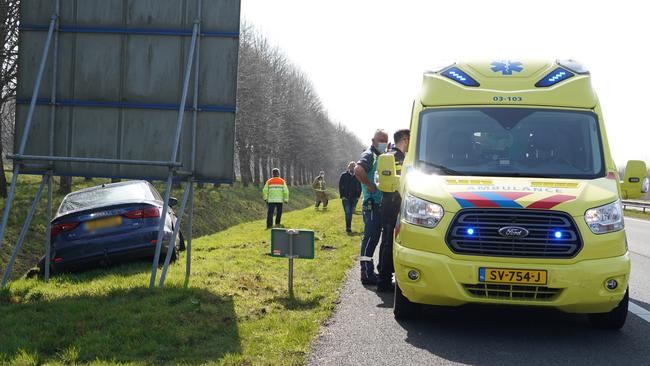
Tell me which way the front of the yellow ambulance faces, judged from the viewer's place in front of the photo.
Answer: facing the viewer

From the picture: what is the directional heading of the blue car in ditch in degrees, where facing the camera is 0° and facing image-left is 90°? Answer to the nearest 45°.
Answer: approximately 180°

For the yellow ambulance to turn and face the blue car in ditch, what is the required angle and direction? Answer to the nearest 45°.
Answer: approximately 90° to its right

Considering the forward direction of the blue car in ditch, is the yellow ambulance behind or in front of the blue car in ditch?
behind

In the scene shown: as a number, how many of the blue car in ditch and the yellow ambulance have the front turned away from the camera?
1

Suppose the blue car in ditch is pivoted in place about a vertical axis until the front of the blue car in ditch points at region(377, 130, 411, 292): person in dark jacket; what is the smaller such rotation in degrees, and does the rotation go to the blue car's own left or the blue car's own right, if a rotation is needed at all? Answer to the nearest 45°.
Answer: approximately 135° to the blue car's own right

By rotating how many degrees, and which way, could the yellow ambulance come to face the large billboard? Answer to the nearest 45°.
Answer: approximately 90° to its right

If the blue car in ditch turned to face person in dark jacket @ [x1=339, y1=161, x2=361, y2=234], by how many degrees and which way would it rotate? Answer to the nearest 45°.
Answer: approximately 45° to its right
